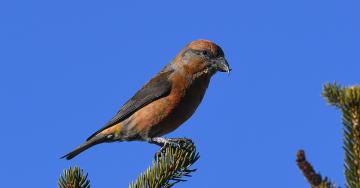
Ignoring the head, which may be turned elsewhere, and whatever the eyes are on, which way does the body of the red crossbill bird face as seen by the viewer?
to the viewer's right

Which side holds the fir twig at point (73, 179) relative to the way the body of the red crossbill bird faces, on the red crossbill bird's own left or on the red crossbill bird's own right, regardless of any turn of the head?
on the red crossbill bird's own right
